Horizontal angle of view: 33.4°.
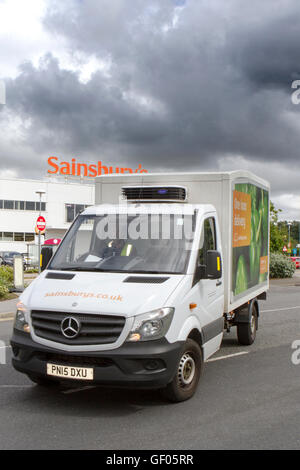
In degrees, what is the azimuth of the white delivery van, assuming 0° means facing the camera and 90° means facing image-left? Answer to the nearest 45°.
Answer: approximately 45°

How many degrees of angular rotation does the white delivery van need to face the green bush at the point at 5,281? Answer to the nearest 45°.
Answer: approximately 135° to its right
